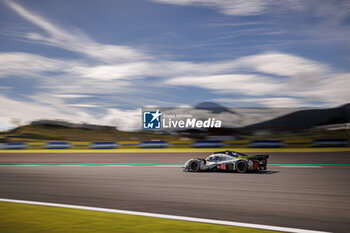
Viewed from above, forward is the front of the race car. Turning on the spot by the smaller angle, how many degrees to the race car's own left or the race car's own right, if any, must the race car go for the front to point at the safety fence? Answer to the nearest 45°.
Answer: approximately 90° to the race car's own right

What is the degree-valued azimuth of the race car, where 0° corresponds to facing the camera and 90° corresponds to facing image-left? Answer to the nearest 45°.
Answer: approximately 90°
